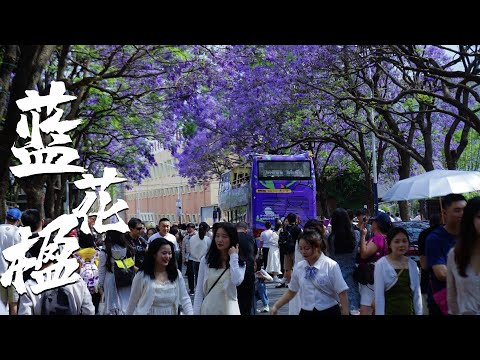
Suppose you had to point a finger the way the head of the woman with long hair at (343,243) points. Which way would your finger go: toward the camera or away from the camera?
away from the camera

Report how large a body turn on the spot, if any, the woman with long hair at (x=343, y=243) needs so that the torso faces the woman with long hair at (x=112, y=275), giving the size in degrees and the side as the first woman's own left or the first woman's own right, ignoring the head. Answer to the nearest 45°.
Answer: approximately 90° to the first woman's own left

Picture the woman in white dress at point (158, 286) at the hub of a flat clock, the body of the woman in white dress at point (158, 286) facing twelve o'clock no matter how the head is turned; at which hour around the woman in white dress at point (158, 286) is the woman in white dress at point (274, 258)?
the woman in white dress at point (274, 258) is roughly at 8 o'clock from the woman in white dress at point (158, 286).

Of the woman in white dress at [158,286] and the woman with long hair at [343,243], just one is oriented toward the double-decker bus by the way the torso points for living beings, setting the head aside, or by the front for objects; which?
the woman with long hair

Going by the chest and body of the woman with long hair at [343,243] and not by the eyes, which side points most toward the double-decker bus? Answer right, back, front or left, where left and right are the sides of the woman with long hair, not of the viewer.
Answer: front

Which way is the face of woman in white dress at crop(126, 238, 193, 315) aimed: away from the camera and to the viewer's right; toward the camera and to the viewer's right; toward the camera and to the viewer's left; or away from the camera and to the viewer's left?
toward the camera and to the viewer's right

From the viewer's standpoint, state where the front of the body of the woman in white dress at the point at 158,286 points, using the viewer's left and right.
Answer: facing the viewer and to the right of the viewer

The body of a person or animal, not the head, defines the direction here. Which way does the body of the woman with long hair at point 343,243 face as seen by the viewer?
away from the camera

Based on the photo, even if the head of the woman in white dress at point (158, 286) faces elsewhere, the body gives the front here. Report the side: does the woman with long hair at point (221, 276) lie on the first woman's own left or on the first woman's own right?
on the first woman's own left

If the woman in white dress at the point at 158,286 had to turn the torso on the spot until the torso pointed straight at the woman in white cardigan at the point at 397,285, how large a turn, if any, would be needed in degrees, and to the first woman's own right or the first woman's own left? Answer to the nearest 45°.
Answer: approximately 45° to the first woman's own left

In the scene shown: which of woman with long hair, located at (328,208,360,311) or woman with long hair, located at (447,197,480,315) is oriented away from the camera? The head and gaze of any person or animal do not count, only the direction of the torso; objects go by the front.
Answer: woman with long hair, located at (328,208,360,311)

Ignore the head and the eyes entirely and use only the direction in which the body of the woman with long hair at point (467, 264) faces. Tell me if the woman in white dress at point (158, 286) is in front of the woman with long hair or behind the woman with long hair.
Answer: behind

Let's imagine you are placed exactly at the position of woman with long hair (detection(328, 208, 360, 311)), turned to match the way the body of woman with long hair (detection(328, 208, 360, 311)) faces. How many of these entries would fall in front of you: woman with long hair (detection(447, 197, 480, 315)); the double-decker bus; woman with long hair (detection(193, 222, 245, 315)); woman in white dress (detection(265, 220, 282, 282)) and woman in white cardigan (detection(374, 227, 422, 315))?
2

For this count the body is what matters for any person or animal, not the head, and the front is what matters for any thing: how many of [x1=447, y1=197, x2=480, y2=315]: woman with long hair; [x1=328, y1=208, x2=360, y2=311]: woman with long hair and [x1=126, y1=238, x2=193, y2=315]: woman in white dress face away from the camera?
1

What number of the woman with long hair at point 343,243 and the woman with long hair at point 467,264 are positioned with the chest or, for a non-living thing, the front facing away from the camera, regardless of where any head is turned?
1

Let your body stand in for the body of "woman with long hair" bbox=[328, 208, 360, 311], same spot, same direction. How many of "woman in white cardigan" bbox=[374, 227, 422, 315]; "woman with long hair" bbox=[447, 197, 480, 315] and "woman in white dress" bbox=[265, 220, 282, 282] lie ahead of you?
1

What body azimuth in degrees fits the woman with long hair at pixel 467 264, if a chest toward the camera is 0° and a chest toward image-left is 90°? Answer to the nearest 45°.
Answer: approximately 315°
